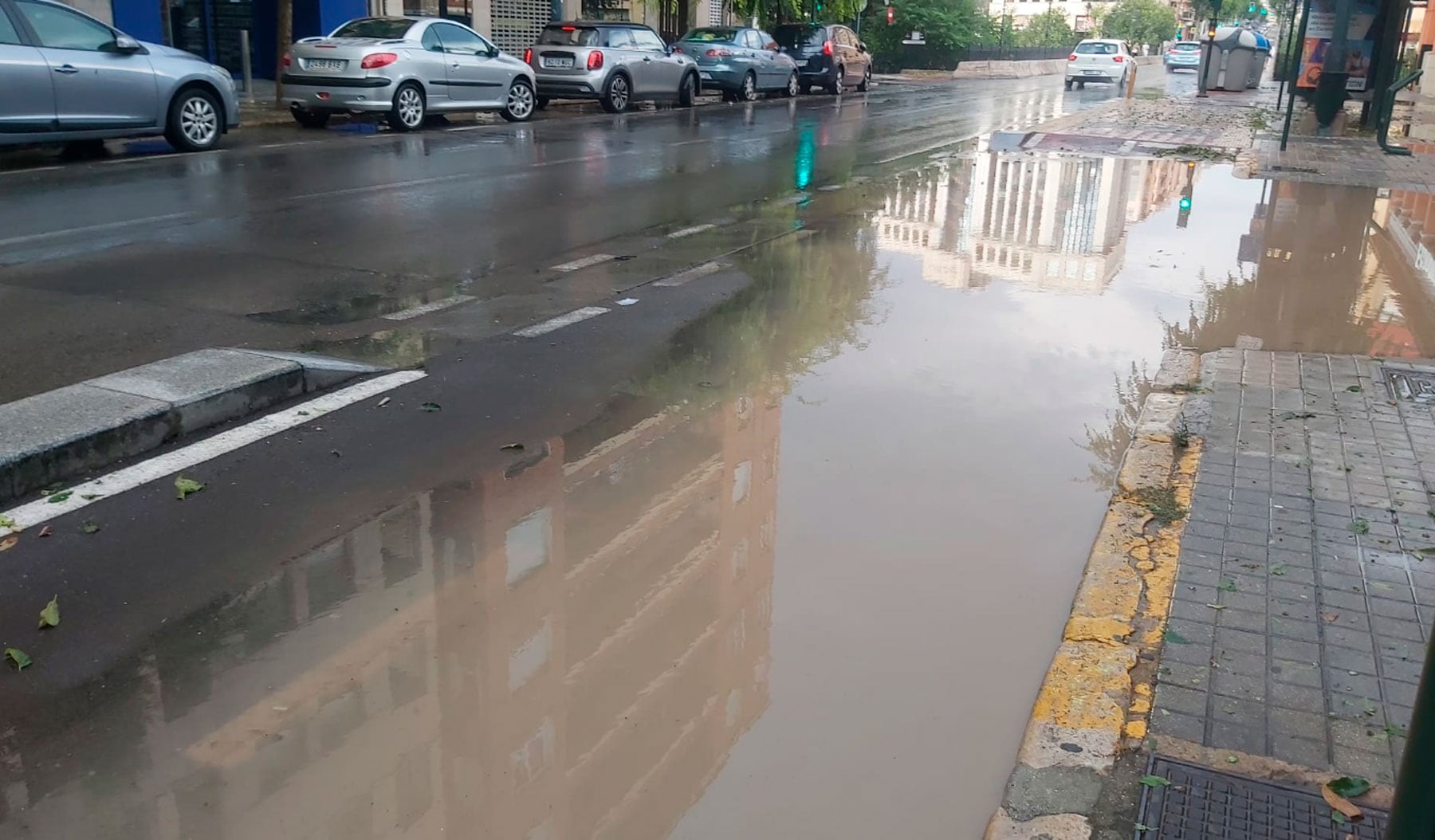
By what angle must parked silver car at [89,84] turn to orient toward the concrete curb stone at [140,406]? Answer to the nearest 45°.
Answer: approximately 90° to its right

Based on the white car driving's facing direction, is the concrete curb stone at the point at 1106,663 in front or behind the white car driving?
behind

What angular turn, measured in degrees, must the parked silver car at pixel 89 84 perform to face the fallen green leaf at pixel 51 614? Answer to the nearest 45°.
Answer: approximately 90° to its right

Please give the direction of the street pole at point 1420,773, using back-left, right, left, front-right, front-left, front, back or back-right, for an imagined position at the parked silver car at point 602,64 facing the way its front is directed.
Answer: back-right

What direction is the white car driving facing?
away from the camera

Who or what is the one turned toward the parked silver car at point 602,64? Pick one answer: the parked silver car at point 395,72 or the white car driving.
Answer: the parked silver car at point 395,72

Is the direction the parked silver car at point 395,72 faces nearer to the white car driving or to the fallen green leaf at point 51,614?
the white car driving

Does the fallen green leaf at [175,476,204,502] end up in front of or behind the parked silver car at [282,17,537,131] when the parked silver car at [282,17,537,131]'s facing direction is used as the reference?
behind

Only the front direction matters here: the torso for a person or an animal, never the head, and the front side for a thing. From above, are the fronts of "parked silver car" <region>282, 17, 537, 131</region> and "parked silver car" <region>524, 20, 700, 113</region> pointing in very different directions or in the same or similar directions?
same or similar directions

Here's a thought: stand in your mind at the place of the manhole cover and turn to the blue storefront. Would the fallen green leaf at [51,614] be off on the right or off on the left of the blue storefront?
left

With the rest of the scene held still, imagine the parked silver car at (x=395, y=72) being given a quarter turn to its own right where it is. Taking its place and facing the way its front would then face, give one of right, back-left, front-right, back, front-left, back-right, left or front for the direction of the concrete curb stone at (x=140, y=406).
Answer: front-right
